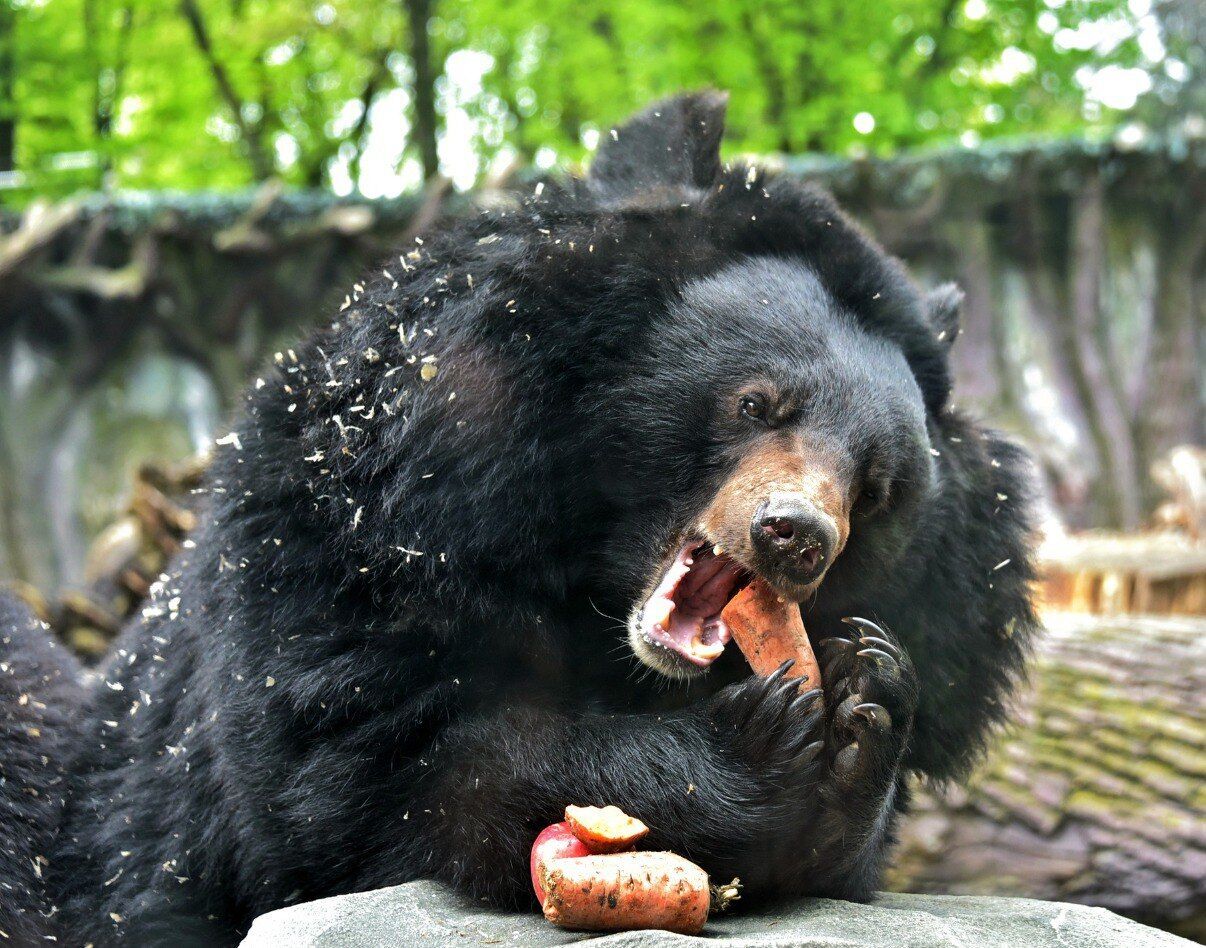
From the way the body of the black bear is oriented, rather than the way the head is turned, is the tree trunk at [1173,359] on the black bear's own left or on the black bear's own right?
on the black bear's own left

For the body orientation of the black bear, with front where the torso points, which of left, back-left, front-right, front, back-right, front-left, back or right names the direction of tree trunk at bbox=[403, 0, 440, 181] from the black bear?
back-left

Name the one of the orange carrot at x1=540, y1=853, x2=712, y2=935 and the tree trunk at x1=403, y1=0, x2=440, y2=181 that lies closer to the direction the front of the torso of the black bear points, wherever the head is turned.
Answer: the orange carrot

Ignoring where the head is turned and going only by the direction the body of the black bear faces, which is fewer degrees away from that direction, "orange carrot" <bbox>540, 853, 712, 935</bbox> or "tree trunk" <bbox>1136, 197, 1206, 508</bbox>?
the orange carrot

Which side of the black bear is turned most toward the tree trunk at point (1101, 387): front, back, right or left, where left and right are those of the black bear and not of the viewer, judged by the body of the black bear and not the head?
left

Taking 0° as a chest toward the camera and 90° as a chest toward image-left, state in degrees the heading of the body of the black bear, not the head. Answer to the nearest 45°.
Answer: approximately 315°
